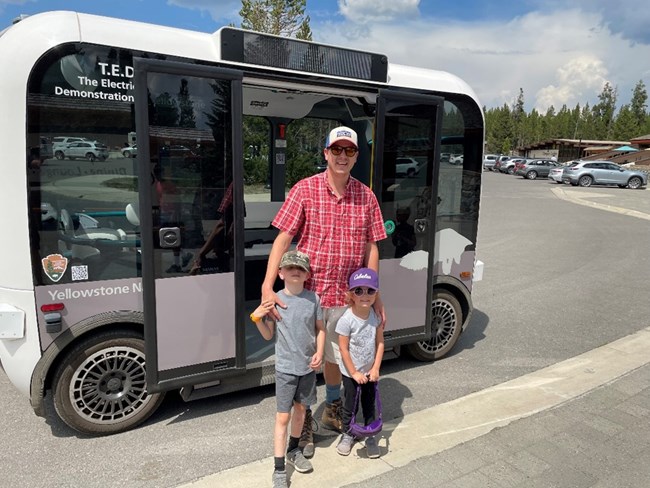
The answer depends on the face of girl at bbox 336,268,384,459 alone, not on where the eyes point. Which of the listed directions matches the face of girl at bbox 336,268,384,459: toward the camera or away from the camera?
toward the camera

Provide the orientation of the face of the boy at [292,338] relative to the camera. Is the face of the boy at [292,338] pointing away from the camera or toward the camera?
toward the camera

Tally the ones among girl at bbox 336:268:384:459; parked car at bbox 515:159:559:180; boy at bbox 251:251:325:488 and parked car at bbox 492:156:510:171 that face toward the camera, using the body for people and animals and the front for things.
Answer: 2

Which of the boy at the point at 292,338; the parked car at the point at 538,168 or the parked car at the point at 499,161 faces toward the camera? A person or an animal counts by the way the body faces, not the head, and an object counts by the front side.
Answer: the boy

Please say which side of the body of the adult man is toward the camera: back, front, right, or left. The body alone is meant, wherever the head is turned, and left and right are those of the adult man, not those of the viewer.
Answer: front

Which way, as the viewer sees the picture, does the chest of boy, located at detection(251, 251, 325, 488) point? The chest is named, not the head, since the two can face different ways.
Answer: toward the camera

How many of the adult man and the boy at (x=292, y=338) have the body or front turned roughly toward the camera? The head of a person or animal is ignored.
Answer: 2

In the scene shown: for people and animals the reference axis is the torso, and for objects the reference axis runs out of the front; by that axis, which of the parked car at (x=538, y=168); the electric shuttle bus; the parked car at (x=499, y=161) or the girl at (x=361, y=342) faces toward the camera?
the girl

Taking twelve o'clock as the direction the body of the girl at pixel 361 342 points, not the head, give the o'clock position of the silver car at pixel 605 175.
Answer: The silver car is roughly at 7 o'clock from the girl.

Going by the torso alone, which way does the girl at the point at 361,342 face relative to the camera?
toward the camera

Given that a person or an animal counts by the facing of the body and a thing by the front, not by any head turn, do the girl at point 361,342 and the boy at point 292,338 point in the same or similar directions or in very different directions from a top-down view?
same or similar directions

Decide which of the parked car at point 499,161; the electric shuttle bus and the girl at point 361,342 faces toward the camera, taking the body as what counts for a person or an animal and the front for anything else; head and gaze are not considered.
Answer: the girl

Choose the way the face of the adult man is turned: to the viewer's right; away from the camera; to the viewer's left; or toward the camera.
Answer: toward the camera
